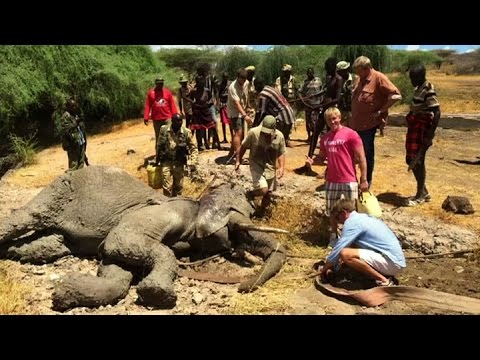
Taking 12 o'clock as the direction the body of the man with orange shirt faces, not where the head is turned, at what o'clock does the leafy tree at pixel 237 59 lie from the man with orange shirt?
The leafy tree is roughly at 4 o'clock from the man with orange shirt.

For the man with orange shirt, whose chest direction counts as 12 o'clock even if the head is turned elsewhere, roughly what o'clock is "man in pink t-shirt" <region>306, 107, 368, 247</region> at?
The man in pink t-shirt is roughly at 11 o'clock from the man with orange shirt.

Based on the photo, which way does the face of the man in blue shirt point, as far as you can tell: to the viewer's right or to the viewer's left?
to the viewer's left

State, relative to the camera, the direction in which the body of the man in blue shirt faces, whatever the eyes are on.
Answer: to the viewer's left

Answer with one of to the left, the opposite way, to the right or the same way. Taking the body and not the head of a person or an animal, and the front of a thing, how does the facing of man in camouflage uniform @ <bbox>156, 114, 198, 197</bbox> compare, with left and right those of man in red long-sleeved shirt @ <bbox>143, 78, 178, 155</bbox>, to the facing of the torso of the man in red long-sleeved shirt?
the same way

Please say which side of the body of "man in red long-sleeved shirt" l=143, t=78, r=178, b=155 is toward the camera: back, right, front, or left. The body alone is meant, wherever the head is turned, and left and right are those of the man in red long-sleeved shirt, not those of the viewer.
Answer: front

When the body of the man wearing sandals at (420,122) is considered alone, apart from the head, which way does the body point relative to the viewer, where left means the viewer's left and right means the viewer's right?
facing the viewer and to the left of the viewer

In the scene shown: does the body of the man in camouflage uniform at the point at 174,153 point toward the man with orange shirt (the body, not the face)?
no

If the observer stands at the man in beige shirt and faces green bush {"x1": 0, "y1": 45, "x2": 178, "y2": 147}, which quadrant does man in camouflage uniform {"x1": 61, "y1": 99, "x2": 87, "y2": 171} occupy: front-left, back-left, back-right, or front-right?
front-left

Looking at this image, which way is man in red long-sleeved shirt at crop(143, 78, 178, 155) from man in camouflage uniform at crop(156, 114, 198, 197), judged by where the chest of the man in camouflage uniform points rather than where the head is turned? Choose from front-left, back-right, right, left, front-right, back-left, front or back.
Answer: back

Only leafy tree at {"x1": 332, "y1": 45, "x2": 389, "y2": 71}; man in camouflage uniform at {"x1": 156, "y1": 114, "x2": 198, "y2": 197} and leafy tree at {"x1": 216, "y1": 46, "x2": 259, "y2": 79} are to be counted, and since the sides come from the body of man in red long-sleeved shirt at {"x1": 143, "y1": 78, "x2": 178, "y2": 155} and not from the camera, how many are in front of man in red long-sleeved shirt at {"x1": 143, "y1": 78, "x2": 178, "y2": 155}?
1

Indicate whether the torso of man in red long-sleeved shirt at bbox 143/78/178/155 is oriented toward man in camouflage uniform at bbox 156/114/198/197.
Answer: yes

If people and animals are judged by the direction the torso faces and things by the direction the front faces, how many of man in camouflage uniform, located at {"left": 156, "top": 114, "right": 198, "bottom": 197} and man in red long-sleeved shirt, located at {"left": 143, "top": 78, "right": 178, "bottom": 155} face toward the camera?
2

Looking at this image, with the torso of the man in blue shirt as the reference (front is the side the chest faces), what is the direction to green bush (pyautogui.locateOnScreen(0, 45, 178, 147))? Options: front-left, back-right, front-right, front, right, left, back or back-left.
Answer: front-right

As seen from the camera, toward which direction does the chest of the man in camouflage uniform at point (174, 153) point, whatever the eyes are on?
toward the camera

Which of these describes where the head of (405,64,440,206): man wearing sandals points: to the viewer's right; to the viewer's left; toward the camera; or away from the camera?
to the viewer's left

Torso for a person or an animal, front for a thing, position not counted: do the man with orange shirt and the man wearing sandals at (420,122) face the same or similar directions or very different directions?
same or similar directions
